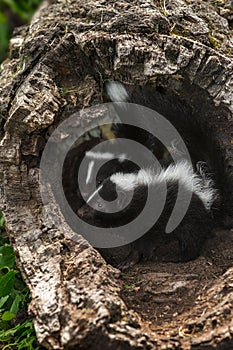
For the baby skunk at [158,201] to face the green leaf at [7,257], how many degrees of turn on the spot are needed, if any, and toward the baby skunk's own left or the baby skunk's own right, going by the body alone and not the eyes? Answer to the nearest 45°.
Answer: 0° — it already faces it

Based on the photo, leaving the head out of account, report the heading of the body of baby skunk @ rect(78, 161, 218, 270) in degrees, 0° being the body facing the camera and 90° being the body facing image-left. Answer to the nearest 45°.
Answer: approximately 90°
